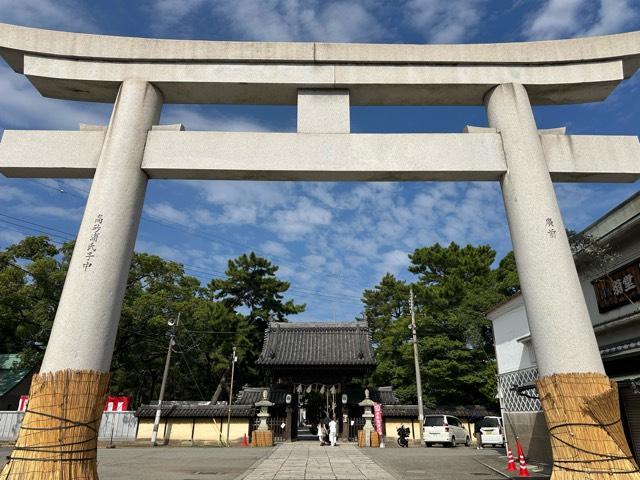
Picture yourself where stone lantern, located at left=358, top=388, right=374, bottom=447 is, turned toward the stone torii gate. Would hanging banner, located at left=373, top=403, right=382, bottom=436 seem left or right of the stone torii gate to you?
left

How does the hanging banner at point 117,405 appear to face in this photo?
toward the camera

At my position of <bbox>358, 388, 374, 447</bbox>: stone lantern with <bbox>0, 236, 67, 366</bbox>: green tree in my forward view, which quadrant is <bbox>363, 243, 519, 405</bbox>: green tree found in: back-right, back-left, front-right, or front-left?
back-right

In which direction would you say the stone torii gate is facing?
toward the camera

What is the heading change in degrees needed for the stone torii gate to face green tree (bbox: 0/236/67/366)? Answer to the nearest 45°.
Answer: approximately 135° to its right

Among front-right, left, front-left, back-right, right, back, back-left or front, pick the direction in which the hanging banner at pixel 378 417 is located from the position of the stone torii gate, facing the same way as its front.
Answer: back
